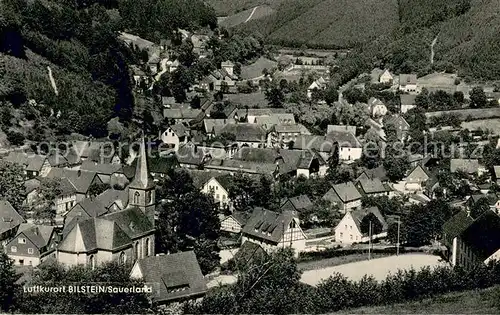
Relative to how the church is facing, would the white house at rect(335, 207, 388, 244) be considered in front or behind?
in front

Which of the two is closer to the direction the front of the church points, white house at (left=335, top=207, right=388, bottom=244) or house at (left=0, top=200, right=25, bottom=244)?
the white house

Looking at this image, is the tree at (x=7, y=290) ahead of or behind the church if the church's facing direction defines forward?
behind

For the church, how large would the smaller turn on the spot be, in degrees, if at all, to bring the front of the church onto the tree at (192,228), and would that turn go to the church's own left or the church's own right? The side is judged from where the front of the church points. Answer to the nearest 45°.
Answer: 0° — it already faces it

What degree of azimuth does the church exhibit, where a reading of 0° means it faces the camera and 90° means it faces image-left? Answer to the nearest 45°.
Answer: approximately 225°
